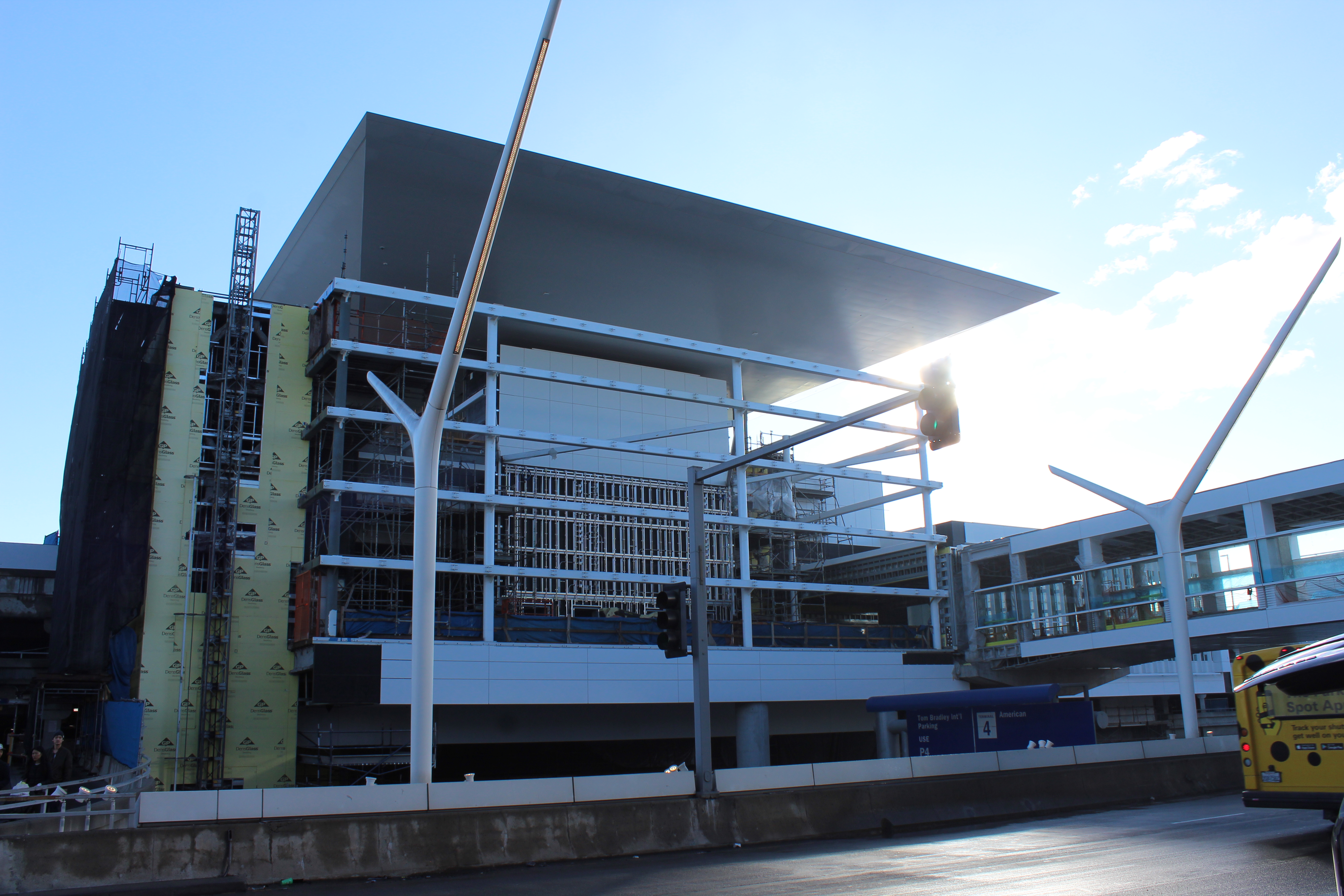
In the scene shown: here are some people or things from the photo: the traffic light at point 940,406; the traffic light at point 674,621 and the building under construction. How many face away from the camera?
0

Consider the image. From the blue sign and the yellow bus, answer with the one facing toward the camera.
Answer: the blue sign

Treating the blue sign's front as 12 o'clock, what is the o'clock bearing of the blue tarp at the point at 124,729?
The blue tarp is roughly at 3 o'clock from the blue sign.

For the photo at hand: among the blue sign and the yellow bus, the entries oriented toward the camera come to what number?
1

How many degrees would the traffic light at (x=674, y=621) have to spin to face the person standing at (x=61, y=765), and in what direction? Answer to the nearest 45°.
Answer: approximately 45° to its right

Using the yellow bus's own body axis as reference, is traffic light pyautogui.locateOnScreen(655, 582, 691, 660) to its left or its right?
on its left

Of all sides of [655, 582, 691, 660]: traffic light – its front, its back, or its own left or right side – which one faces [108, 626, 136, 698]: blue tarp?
right

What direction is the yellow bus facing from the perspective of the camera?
away from the camera

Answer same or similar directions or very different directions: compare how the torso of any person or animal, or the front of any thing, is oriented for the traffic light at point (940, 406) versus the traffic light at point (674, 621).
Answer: same or similar directions

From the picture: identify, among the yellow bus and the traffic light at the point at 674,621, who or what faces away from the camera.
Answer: the yellow bus

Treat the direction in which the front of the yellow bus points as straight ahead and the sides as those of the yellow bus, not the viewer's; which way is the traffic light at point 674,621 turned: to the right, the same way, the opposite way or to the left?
the opposite way

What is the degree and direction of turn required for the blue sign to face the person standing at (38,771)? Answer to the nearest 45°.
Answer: approximately 45° to its right

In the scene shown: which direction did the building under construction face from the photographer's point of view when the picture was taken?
facing the viewer and to the right of the viewer

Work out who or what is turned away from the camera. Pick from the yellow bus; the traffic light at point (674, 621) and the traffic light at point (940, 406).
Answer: the yellow bus

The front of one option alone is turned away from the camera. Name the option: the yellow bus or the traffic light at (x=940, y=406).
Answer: the yellow bus

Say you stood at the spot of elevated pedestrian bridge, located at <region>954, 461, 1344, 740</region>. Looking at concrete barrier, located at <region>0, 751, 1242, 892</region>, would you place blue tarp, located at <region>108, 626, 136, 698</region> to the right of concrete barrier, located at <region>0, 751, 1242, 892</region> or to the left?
right

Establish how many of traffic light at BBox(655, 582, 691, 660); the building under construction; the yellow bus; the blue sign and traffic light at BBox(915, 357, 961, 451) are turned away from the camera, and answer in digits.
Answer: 1

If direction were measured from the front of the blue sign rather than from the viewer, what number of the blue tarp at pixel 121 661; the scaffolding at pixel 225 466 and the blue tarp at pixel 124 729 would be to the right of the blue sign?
3

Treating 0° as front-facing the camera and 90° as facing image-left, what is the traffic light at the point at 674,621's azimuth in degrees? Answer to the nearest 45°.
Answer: approximately 45°
